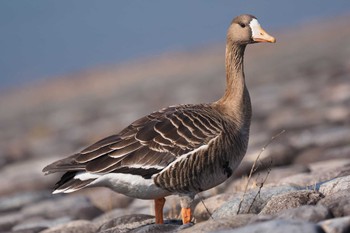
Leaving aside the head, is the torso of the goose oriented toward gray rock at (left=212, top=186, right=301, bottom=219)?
yes

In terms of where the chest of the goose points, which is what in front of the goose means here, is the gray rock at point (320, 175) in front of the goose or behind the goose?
in front

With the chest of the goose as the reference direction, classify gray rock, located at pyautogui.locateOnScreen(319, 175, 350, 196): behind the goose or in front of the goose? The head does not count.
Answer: in front

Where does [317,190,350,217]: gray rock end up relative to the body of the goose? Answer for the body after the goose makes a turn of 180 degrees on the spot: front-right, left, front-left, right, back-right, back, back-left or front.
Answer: back-left

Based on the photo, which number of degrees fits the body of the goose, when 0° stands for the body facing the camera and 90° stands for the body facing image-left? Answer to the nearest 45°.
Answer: approximately 270°
